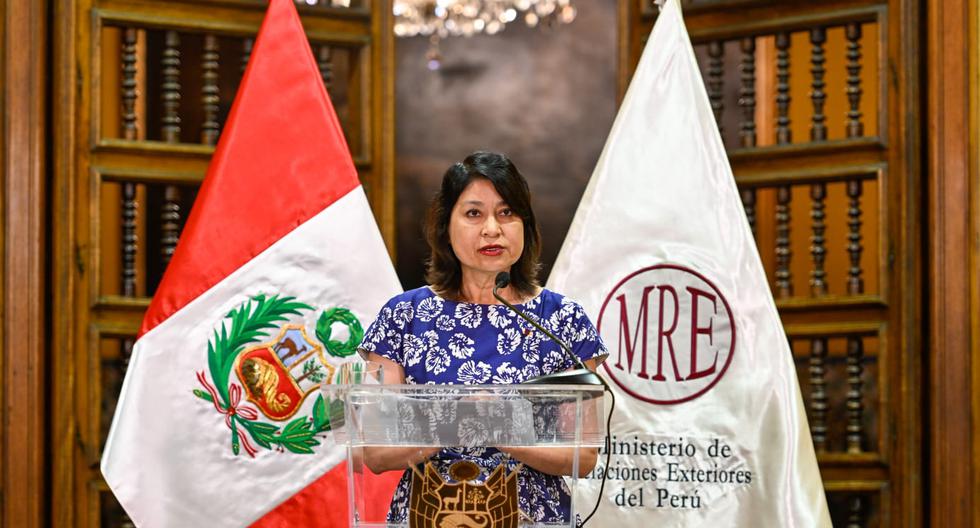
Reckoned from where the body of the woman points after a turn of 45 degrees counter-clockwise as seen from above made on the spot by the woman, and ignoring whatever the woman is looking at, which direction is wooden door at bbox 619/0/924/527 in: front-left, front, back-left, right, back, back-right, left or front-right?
left

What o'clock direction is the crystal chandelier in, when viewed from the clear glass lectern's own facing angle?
The crystal chandelier is roughly at 6 o'clock from the clear glass lectern.

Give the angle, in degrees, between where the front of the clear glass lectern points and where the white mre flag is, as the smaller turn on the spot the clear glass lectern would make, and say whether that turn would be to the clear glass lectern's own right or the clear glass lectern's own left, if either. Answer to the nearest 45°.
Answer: approximately 135° to the clear glass lectern's own left

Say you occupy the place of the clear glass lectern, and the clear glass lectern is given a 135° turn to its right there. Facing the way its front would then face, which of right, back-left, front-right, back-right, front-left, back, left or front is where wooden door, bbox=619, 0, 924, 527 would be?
right

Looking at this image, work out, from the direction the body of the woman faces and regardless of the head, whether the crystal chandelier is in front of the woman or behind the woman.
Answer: behind

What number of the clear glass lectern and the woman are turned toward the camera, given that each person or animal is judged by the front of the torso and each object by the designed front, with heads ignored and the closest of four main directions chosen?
2
